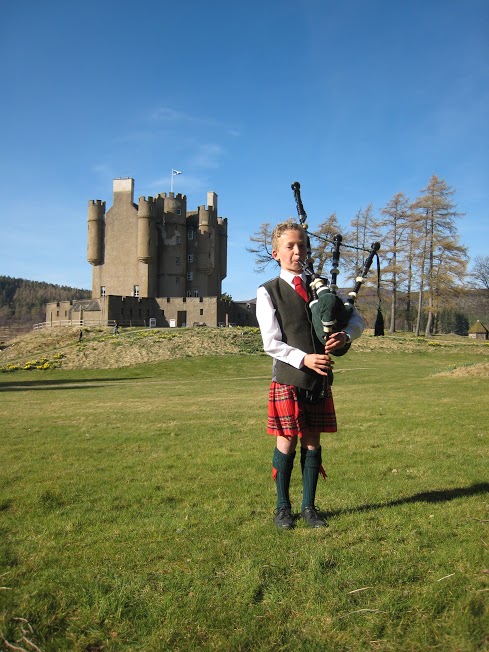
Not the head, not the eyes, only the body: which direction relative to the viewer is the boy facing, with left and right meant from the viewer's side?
facing the viewer and to the right of the viewer
